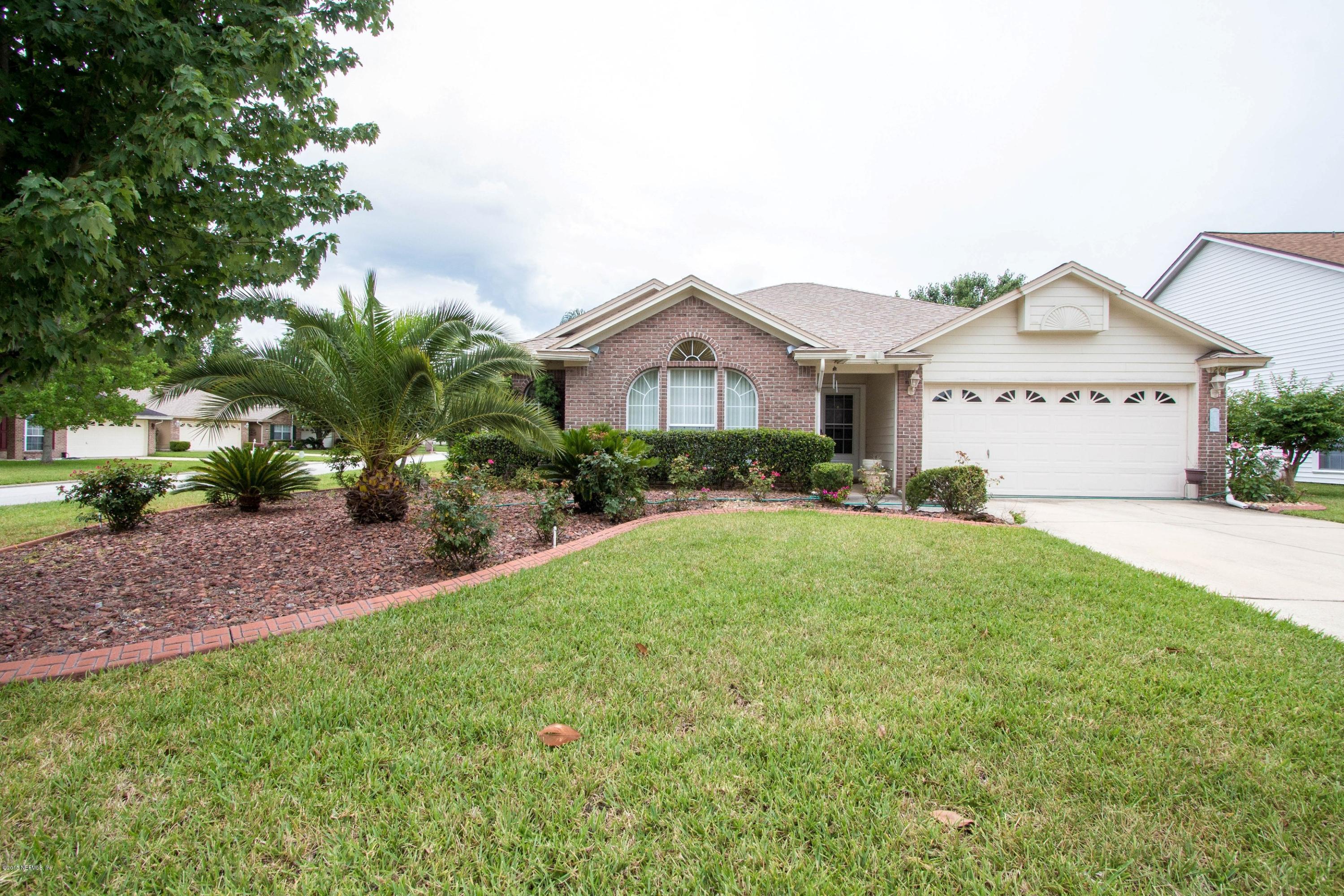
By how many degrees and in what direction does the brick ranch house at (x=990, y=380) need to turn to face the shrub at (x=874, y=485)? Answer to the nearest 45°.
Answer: approximately 45° to its right

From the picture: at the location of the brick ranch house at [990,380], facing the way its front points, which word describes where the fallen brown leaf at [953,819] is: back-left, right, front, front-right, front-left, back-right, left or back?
front

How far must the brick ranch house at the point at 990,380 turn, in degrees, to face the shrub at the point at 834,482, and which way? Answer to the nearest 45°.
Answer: approximately 45° to its right

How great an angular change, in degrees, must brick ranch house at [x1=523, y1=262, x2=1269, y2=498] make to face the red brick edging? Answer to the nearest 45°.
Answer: approximately 45° to its right

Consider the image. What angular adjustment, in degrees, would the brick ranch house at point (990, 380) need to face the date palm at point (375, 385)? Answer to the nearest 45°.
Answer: approximately 45° to its right

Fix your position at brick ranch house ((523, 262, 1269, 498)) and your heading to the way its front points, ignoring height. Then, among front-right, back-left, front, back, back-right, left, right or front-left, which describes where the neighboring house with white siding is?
back-left

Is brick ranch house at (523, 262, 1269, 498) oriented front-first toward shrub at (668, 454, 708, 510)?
no

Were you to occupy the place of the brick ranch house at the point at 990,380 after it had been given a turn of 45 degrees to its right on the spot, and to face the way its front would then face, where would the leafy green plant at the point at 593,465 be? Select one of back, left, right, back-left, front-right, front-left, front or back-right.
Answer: front

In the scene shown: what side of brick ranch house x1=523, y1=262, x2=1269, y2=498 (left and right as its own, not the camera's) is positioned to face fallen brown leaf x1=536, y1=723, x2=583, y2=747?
front

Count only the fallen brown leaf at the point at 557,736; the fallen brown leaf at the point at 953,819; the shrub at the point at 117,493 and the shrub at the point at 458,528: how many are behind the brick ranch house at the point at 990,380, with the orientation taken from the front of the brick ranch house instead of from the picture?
0

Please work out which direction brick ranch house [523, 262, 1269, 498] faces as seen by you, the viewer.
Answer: facing the viewer
